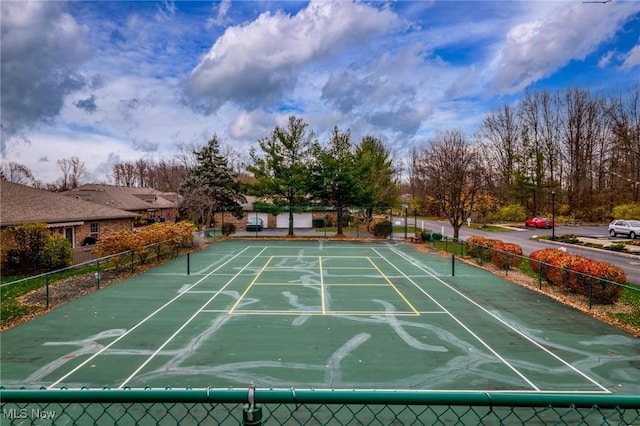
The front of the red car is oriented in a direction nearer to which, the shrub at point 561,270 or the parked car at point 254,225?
the parked car

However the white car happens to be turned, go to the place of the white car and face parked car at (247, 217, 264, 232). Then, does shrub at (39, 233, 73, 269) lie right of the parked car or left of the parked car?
left

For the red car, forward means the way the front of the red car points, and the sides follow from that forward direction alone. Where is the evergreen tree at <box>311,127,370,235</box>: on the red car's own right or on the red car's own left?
on the red car's own left

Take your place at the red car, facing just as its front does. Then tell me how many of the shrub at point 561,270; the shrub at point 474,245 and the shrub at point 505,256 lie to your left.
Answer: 3

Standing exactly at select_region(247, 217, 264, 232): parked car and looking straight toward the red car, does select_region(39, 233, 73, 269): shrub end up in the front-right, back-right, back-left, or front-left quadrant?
back-right

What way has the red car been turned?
to the viewer's left

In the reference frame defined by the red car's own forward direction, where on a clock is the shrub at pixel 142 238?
The shrub is roughly at 10 o'clock from the red car.

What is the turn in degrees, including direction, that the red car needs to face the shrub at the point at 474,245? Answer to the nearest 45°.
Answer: approximately 90° to its left

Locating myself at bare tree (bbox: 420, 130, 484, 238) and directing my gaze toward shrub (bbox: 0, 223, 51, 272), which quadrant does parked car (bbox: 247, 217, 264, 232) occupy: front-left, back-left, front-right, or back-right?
front-right

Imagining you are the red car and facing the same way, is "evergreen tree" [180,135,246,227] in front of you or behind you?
in front

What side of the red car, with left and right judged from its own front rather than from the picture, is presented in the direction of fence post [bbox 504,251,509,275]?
left

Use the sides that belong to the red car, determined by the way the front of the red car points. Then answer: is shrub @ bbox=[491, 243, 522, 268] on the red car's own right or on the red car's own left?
on the red car's own left

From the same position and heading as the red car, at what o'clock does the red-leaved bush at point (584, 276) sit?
The red-leaved bush is roughly at 9 o'clock from the red car.

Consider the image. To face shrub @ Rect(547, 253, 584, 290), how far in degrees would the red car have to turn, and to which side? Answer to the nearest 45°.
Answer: approximately 90° to its left
